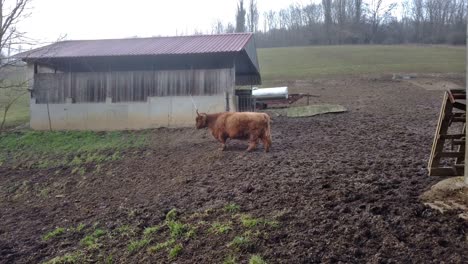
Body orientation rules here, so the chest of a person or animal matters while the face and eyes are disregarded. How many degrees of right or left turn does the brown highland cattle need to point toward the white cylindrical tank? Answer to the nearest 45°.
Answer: approximately 90° to its right

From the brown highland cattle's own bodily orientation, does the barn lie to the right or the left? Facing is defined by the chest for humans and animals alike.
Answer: on its right

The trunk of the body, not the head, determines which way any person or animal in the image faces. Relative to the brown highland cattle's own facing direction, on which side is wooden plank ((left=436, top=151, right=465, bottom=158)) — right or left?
on its left

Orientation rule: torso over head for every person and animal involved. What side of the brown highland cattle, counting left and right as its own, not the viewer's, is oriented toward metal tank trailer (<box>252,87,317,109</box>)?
right

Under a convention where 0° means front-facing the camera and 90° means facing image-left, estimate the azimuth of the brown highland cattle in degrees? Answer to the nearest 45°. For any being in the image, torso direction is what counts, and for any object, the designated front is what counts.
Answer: approximately 90°
